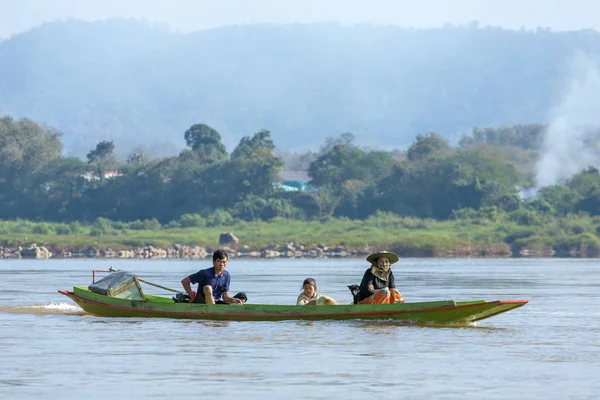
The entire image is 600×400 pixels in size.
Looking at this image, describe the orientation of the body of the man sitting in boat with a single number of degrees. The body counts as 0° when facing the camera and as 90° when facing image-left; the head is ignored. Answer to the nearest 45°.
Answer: approximately 315°

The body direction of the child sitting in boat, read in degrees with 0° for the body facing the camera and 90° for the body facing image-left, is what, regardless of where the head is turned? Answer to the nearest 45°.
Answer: approximately 315°

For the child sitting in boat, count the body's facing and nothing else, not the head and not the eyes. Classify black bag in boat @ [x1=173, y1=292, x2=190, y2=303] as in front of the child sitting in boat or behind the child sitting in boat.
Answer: behind

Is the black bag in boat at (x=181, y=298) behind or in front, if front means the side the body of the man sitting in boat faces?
behind

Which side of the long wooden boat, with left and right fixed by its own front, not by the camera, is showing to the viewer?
right
